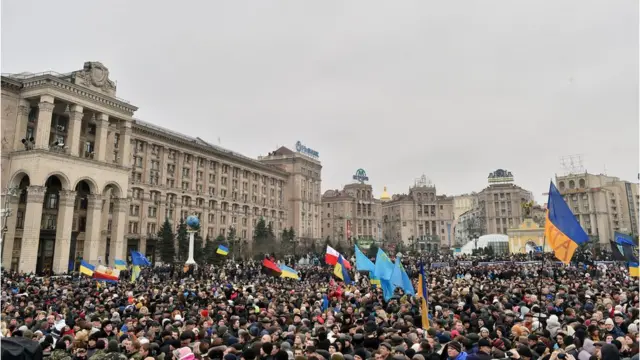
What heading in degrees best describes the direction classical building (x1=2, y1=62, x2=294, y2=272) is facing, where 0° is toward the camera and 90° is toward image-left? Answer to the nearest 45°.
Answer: approximately 315°
